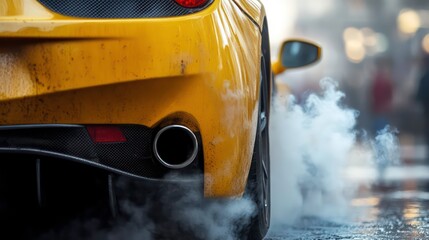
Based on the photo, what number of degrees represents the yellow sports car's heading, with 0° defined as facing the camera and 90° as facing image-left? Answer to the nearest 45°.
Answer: approximately 180°
